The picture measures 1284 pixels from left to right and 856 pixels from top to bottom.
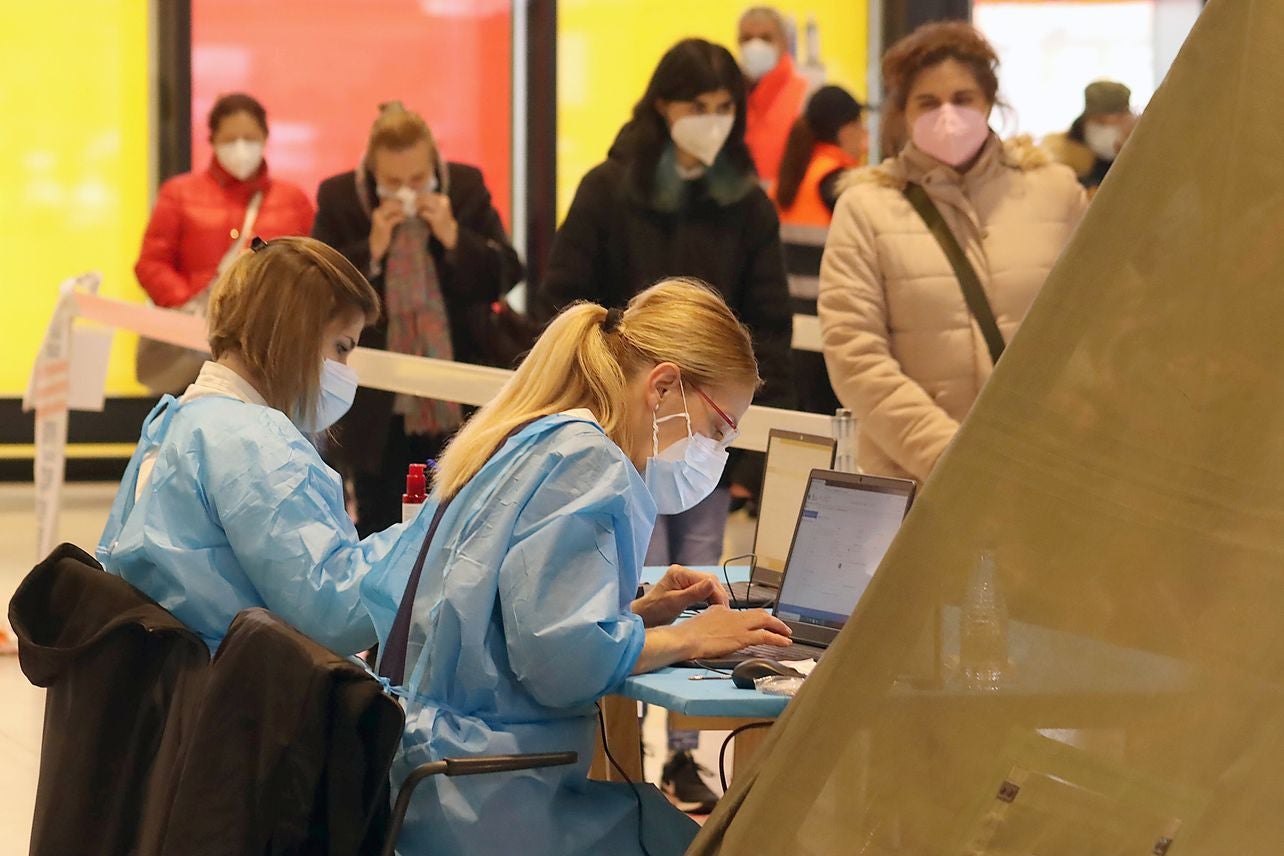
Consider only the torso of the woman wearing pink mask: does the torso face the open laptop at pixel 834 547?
yes

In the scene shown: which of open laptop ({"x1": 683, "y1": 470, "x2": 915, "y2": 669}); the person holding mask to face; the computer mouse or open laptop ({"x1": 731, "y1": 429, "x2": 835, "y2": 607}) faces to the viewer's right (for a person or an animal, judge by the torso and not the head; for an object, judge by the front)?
the computer mouse

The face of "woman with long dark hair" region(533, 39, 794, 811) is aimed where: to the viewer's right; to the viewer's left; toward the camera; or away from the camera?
toward the camera

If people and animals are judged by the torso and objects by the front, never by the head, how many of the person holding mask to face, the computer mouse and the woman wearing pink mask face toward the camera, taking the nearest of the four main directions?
2

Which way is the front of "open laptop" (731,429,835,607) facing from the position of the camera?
facing the viewer and to the left of the viewer

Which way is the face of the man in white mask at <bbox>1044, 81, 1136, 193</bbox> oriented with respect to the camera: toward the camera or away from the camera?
toward the camera

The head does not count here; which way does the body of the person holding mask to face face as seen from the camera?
toward the camera

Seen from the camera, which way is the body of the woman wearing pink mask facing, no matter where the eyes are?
toward the camera

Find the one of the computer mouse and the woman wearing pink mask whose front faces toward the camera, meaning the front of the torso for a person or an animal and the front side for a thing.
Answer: the woman wearing pink mask

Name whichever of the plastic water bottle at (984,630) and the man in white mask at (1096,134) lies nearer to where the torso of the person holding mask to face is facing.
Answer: the plastic water bottle

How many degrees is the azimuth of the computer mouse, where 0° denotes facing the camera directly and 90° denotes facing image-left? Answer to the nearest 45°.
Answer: approximately 270°

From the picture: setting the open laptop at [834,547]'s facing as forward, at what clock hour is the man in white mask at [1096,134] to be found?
The man in white mask is roughly at 5 o'clock from the open laptop.

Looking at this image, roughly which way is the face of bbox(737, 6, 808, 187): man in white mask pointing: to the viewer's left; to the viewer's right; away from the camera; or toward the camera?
toward the camera

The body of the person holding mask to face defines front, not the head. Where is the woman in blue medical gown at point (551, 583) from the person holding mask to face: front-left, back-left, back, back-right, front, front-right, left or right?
front

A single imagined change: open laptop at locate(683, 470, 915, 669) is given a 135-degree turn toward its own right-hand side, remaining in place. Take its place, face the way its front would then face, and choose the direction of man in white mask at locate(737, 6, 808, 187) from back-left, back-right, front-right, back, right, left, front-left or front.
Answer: front
